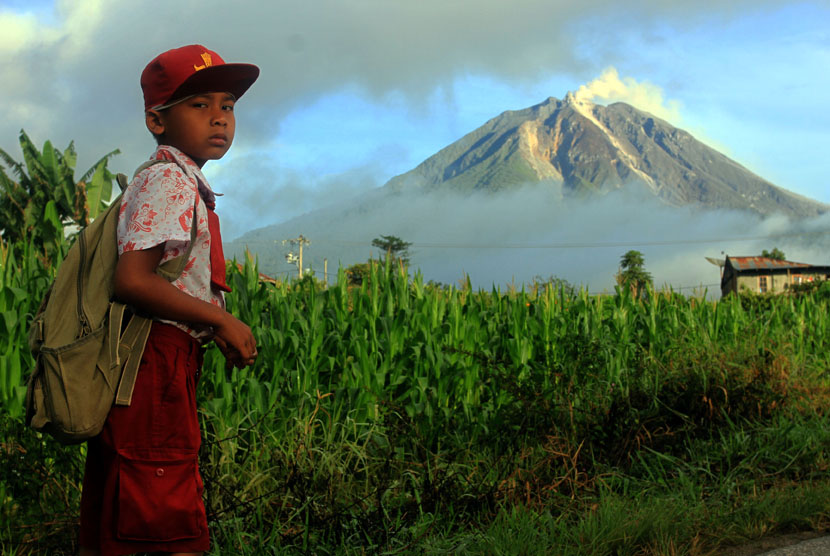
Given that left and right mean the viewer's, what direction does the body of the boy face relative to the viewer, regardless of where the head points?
facing to the right of the viewer

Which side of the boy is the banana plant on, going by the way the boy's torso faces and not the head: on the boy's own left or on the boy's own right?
on the boy's own left
